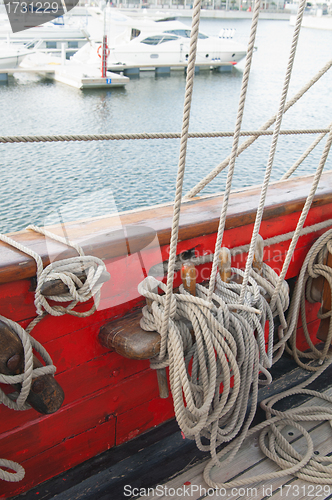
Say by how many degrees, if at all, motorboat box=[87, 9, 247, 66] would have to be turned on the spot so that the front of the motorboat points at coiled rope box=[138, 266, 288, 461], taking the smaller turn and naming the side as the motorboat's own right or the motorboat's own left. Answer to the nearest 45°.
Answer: approximately 90° to the motorboat's own right

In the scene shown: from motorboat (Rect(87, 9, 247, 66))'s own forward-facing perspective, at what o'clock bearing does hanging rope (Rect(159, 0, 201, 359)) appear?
The hanging rope is roughly at 3 o'clock from the motorboat.

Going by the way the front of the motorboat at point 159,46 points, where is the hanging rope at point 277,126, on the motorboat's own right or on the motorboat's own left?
on the motorboat's own right

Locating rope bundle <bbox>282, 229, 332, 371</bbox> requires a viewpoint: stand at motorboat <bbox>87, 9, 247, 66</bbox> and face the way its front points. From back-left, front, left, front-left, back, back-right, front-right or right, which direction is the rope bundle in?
right

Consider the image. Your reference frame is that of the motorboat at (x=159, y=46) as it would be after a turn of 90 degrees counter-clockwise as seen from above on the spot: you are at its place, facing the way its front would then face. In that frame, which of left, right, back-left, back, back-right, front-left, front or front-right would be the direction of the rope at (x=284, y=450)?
back

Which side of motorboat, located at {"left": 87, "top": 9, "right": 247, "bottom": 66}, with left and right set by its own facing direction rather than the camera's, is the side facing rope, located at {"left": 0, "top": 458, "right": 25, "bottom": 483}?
right

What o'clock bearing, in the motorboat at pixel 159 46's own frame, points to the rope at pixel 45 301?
The rope is roughly at 3 o'clock from the motorboat.

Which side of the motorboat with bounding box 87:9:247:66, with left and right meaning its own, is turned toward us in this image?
right
